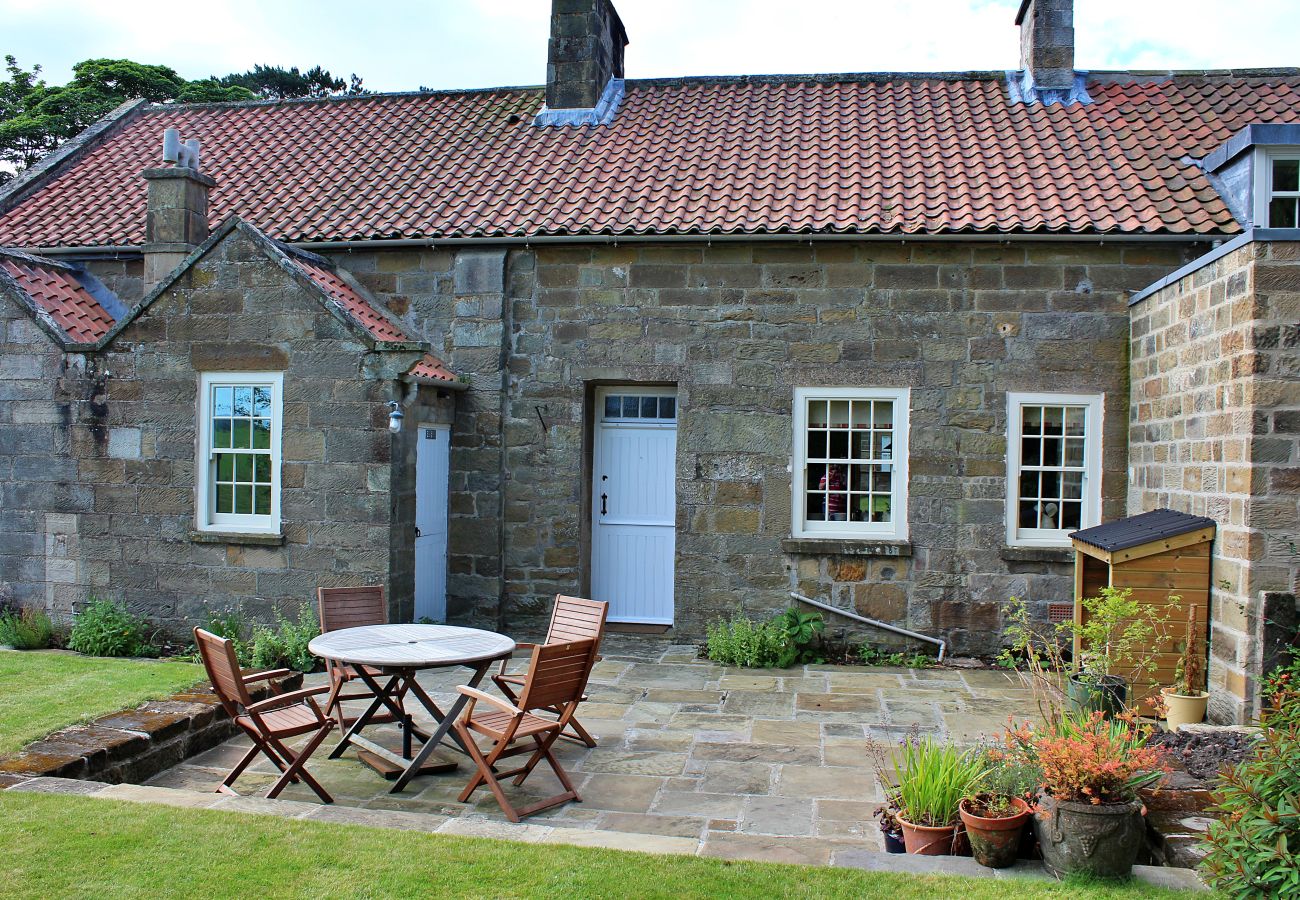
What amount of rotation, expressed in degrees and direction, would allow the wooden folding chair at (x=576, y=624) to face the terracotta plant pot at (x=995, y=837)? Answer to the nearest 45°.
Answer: approximately 90° to its left

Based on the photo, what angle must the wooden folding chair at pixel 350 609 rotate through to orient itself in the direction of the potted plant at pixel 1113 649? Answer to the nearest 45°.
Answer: approximately 45° to its left

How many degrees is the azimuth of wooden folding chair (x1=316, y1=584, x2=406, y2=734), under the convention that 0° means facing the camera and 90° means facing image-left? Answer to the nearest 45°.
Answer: approximately 315°

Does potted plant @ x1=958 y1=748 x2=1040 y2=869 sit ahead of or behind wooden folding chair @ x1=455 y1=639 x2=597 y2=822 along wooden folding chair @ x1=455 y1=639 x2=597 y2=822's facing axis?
behind

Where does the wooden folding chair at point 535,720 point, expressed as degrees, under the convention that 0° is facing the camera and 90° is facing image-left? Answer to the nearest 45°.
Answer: approximately 135°

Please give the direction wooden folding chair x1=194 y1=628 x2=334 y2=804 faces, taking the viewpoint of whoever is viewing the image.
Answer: facing away from the viewer and to the right of the viewer

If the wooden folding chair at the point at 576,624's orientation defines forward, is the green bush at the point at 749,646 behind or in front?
behind

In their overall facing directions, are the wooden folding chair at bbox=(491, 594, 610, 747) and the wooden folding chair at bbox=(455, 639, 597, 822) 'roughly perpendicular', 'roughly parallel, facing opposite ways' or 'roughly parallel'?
roughly perpendicular

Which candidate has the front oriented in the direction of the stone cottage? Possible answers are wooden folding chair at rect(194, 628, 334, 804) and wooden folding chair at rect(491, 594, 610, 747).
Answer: wooden folding chair at rect(194, 628, 334, 804)
